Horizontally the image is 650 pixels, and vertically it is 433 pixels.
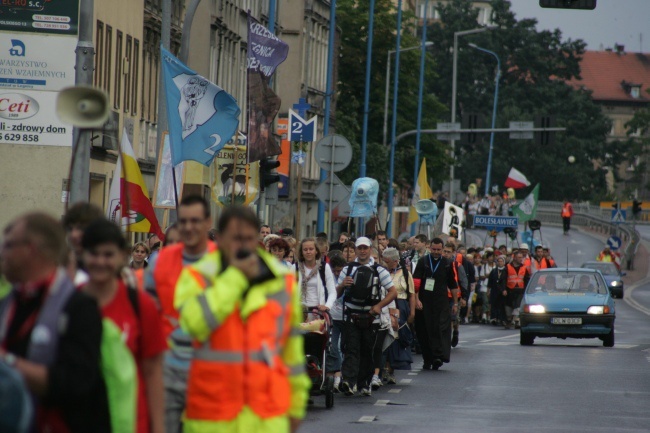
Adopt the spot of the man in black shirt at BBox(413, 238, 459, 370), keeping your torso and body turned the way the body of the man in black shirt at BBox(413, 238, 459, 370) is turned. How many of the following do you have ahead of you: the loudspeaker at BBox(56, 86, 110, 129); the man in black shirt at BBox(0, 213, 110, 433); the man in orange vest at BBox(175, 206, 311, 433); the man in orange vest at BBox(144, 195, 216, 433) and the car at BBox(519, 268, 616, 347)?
4

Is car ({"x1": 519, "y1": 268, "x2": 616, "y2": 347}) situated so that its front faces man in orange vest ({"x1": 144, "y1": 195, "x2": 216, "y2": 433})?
yes

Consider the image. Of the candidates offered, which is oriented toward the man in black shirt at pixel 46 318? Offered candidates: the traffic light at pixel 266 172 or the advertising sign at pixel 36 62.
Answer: the advertising sign

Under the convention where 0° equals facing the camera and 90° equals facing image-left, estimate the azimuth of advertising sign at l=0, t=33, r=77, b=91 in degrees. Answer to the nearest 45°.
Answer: approximately 0°
